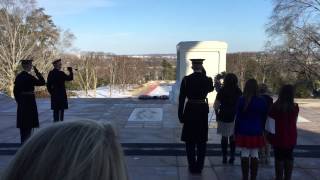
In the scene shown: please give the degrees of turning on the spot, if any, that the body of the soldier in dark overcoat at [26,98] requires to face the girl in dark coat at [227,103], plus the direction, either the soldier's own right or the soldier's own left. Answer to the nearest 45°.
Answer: approximately 90° to the soldier's own right

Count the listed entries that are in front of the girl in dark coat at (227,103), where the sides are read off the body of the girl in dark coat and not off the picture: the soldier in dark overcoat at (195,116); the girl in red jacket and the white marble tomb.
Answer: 1

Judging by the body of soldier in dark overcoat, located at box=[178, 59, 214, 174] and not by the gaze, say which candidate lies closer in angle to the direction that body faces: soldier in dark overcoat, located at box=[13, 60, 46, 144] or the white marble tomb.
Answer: the white marble tomb

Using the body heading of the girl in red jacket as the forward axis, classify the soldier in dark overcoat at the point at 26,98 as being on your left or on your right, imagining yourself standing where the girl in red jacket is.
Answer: on your left

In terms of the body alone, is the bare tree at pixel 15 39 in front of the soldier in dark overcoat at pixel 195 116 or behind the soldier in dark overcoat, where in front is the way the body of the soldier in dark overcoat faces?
in front

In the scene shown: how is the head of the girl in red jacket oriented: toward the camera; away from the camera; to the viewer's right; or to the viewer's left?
away from the camera

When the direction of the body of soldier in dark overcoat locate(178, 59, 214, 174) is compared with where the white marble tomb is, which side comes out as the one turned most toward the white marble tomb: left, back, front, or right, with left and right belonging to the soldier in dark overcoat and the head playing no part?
front

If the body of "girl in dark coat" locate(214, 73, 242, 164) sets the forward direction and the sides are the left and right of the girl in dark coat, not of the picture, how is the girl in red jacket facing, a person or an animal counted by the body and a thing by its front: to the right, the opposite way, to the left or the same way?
the same way

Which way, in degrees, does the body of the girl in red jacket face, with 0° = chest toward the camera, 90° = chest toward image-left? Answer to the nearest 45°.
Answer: approximately 180°

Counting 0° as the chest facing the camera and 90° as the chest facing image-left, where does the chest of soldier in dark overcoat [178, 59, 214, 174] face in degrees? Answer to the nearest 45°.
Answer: approximately 180°

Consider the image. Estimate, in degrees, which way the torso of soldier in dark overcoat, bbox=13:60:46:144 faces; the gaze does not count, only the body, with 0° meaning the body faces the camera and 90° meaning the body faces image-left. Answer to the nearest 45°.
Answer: approximately 225°

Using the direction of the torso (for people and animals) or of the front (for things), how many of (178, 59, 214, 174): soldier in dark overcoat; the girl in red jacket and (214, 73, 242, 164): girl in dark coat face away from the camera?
3

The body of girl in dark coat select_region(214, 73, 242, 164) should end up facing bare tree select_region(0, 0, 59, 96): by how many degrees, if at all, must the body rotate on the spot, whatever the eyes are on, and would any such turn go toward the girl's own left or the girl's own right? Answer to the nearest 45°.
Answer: approximately 45° to the girl's own left

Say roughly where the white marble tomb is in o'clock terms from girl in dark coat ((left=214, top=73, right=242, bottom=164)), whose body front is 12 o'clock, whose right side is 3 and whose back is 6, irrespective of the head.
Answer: The white marble tomb is roughly at 12 o'clock from the girl in dark coat.

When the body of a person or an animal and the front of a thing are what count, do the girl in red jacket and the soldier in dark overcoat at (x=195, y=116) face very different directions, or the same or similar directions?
same or similar directions

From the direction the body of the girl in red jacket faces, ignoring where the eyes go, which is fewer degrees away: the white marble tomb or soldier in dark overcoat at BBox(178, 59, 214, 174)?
the white marble tomb

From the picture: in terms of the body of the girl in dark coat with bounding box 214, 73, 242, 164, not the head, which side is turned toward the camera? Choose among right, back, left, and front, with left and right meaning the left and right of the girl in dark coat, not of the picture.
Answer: back
